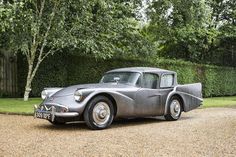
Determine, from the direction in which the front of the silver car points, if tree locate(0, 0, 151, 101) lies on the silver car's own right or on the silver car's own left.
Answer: on the silver car's own right

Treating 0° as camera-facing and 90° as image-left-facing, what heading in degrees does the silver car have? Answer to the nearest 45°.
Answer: approximately 45°

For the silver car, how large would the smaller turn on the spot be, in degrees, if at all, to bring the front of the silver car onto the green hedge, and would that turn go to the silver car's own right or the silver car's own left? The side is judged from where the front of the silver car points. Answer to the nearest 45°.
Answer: approximately 135° to the silver car's own right
